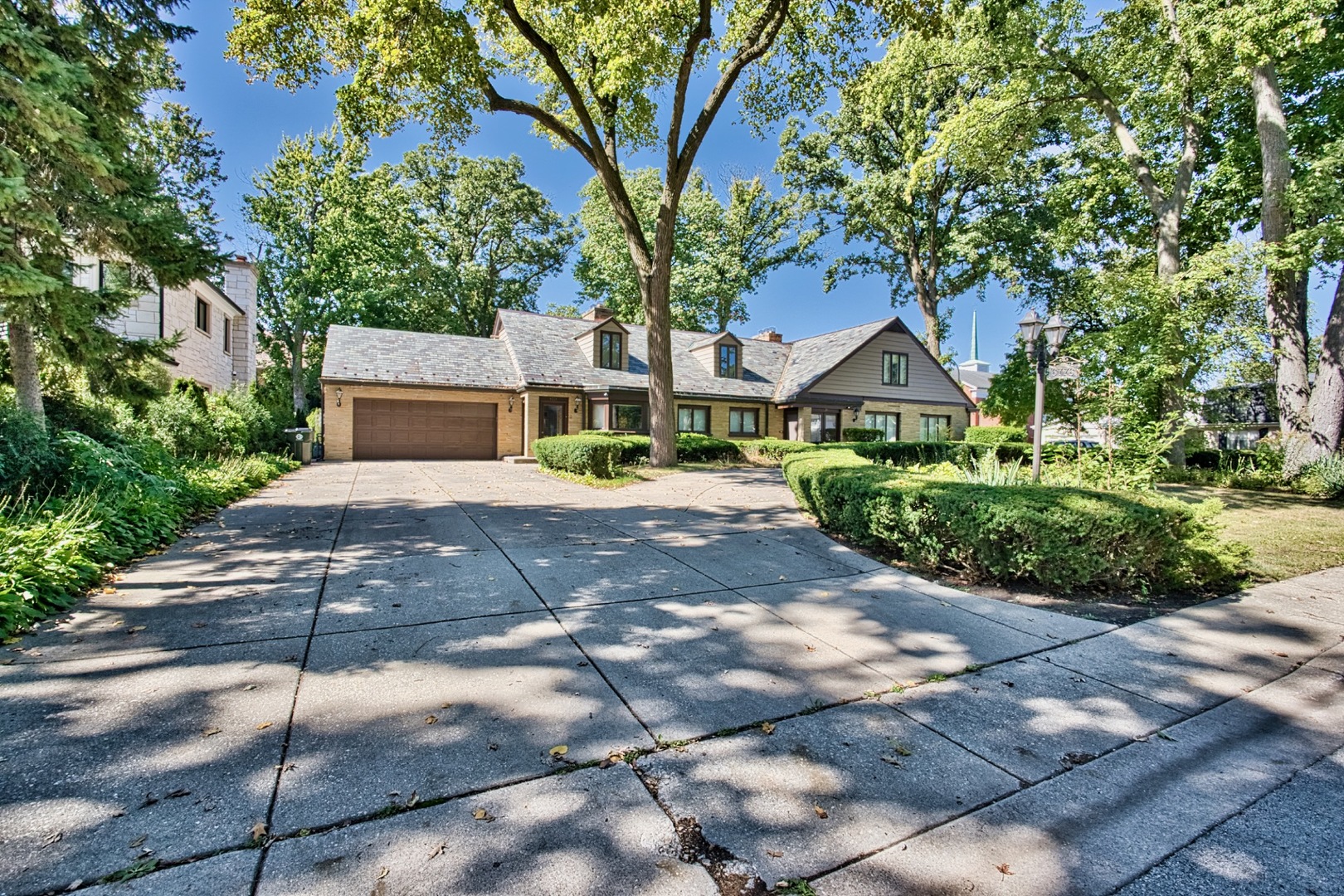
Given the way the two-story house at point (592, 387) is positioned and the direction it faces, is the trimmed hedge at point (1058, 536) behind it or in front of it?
in front

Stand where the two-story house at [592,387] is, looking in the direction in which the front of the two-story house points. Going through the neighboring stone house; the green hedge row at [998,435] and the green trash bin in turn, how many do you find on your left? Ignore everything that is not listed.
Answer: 1

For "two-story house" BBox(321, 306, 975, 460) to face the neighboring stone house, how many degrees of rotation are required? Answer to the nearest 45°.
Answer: approximately 90° to its right

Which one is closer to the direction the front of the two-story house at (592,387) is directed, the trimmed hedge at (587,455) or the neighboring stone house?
the trimmed hedge

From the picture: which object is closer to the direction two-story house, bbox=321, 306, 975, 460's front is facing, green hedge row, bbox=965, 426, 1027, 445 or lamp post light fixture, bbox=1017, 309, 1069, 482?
the lamp post light fixture

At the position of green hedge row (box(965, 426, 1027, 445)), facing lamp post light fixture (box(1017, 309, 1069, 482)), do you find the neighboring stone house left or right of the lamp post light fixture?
right

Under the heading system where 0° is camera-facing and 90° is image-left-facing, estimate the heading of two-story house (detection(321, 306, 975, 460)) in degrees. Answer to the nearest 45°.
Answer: approximately 0°

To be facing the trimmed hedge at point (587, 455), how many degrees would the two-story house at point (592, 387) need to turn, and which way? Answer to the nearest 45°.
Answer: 0° — it already faces it

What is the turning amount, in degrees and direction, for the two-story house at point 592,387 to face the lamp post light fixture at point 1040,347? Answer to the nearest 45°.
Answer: approximately 45° to its left

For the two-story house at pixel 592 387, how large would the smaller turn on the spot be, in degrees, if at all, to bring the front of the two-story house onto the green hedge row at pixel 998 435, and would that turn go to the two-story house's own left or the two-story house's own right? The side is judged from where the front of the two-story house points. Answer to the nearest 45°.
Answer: approximately 90° to the two-story house's own left

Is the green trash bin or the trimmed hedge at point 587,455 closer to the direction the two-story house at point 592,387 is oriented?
the trimmed hedge

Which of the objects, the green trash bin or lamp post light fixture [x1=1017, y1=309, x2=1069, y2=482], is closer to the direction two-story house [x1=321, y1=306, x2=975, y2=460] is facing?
the lamp post light fixture

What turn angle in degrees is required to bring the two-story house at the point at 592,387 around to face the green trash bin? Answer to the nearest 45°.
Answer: approximately 45° to its right

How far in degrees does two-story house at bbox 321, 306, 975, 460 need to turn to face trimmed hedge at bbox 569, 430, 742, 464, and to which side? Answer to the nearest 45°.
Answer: approximately 45° to its left

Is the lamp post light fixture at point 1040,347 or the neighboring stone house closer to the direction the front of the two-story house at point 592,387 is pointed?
the lamp post light fixture
